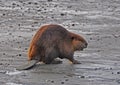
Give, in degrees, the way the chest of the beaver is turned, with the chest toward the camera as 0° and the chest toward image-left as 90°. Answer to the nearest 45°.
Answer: approximately 270°
